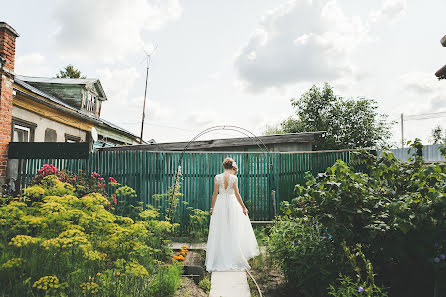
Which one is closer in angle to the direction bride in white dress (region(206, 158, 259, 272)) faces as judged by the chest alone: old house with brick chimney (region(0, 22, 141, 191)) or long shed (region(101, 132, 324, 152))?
the long shed

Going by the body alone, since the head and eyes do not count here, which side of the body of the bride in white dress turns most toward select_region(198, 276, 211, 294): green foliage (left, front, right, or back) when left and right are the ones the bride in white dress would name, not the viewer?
back

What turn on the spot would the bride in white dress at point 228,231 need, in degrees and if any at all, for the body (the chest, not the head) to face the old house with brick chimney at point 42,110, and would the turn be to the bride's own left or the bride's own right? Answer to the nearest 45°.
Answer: approximately 45° to the bride's own left

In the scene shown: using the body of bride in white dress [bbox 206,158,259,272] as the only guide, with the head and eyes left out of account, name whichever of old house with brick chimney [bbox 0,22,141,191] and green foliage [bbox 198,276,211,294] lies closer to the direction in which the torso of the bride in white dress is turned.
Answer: the old house with brick chimney

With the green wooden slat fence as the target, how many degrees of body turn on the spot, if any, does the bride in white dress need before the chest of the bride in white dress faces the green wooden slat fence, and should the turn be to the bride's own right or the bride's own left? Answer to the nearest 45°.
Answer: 0° — they already face it

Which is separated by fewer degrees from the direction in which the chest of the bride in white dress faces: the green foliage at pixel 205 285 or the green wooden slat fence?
the green wooden slat fence

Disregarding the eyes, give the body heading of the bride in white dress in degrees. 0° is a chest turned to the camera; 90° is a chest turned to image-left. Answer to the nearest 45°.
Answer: approximately 180°
